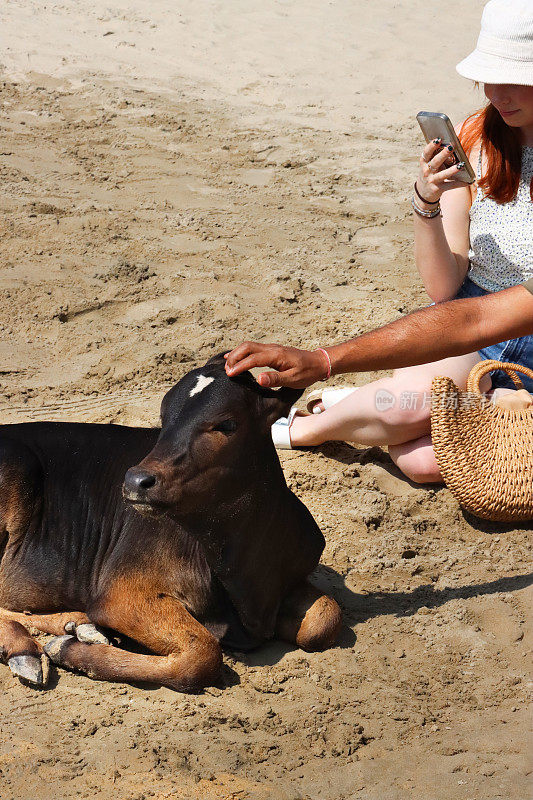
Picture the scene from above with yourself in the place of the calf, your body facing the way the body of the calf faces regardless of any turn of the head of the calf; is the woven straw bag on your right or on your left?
on your left

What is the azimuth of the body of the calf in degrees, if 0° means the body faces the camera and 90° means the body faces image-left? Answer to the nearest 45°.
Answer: approximately 315°

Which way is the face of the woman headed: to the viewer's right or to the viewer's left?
to the viewer's left

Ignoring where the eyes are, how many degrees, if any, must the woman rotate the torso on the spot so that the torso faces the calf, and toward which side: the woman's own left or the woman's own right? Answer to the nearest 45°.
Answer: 0° — they already face it
